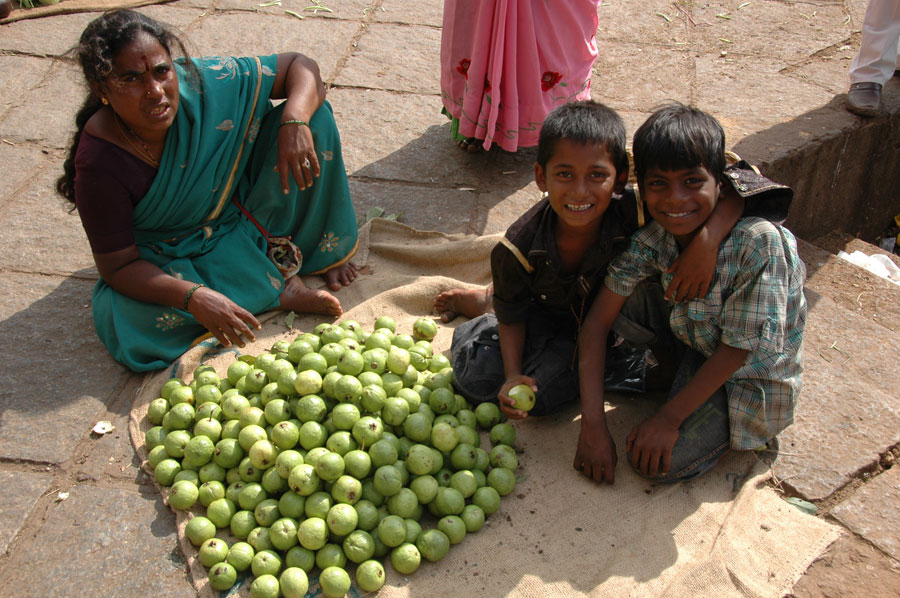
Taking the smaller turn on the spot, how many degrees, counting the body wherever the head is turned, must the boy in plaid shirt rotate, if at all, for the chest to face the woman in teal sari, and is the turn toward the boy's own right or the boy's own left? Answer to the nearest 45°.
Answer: approximately 45° to the boy's own right

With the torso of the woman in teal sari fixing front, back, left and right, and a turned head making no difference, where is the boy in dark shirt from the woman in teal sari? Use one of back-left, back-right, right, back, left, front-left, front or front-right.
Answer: front

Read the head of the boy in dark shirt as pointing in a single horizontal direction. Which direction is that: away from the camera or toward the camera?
toward the camera

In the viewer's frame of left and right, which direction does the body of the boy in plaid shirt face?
facing the viewer and to the left of the viewer

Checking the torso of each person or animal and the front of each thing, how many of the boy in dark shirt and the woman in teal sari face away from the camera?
0

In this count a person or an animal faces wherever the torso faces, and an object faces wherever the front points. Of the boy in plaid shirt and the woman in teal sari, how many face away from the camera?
0

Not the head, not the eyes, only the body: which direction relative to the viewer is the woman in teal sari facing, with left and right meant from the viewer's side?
facing the viewer and to the right of the viewer

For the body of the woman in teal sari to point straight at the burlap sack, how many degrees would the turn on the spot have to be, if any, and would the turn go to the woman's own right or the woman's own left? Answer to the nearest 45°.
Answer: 0° — they already face it

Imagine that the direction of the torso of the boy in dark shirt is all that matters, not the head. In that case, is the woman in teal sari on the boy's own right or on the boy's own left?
on the boy's own right

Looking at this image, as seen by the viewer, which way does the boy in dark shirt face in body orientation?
toward the camera
